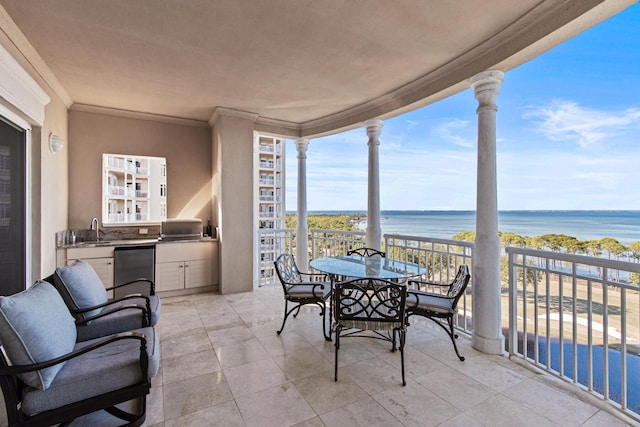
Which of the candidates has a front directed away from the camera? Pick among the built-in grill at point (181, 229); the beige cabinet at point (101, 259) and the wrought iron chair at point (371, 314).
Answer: the wrought iron chair

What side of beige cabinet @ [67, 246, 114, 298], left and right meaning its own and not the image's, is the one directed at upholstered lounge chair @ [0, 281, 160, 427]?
front

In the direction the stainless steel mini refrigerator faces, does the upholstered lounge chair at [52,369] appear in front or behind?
in front

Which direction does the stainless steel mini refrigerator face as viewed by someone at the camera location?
facing the viewer

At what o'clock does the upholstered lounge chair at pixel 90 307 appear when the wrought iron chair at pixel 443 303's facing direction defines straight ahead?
The upholstered lounge chair is roughly at 11 o'clock from the wrought iron chair.

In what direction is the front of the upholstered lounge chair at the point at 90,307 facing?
to the viewer's right

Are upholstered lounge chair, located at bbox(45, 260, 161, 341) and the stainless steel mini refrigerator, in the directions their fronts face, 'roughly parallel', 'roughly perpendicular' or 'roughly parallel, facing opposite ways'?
roughly perpendicular

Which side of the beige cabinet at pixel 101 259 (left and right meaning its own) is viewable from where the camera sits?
front

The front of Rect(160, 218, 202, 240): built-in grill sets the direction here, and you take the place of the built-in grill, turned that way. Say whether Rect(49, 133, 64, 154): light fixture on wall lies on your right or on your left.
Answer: on your right

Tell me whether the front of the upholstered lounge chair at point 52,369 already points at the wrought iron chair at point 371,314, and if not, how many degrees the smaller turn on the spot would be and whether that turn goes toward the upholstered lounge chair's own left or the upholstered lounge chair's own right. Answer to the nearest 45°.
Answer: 0° — it already faces it

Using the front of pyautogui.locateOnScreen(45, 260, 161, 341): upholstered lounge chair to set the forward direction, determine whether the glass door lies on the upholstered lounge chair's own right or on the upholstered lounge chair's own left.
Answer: on the upholstered lounge chair's own left

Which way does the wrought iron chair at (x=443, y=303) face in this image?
to the viewer's left

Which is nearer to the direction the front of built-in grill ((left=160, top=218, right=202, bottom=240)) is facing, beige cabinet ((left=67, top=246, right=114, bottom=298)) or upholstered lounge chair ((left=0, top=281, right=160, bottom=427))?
the upholstered lounge chair

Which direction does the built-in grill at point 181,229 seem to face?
toward the camera

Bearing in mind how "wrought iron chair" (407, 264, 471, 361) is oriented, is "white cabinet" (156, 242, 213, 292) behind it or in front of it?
in front

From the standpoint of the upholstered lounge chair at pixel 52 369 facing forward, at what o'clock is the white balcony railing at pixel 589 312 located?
The white balcony railing is roughly at 1 o'clock from the upholstered lounge chair.

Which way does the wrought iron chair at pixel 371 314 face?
away from the camera

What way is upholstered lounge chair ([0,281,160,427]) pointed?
to the viewer's right
